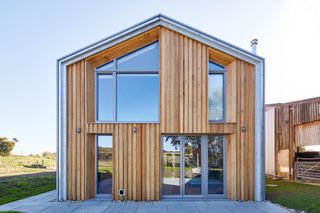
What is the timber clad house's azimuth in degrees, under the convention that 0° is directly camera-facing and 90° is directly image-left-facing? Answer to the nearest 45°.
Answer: approximately 0°

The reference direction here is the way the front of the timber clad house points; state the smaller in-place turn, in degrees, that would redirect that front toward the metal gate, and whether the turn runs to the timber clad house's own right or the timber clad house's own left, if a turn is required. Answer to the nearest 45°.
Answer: approximately 135° to the timber clad house's own left

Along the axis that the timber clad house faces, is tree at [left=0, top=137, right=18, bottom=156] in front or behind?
behind
